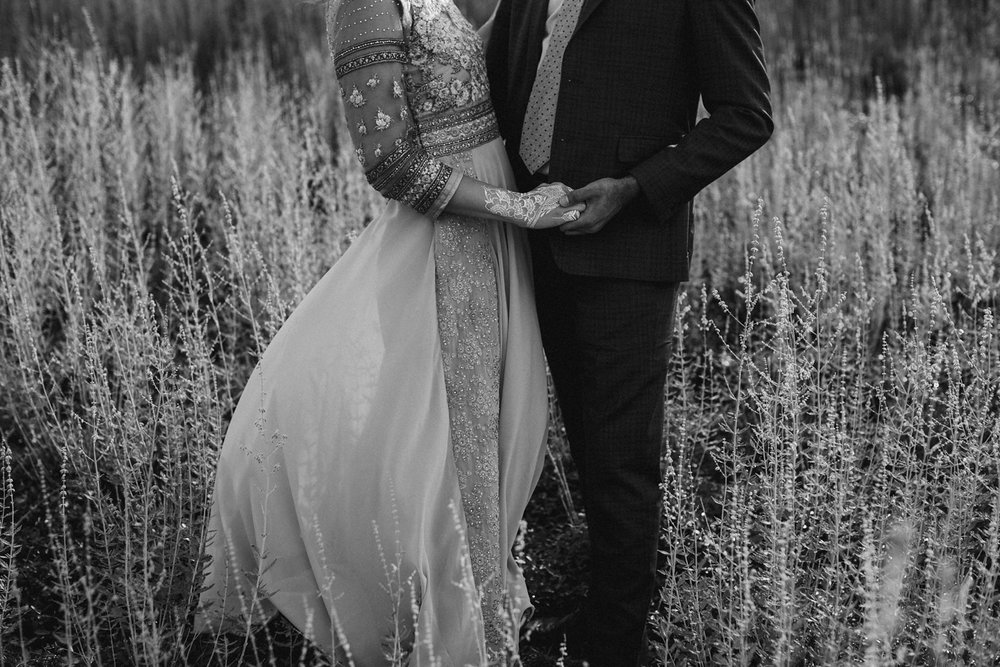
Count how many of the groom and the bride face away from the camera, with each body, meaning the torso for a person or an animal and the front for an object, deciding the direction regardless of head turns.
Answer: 0

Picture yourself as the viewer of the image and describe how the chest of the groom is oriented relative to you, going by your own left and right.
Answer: facing the viewer and to the left of the viewer

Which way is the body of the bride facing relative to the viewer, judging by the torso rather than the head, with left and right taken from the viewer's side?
facing the viewer and to the right of the viewer
